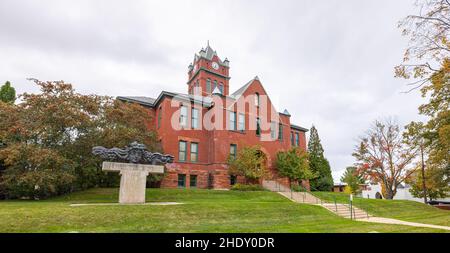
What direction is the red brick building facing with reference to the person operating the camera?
facing the viewer and to the right of the viewer

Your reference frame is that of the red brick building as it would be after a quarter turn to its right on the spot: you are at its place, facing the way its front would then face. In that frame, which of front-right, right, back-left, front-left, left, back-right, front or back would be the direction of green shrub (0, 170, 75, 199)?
front

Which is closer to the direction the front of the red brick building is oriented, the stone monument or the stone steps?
the stone steps

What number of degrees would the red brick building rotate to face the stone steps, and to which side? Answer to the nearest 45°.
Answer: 0° — it already faces it

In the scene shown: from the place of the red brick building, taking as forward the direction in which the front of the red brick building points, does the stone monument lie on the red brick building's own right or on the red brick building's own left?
on the red brick building's own right
